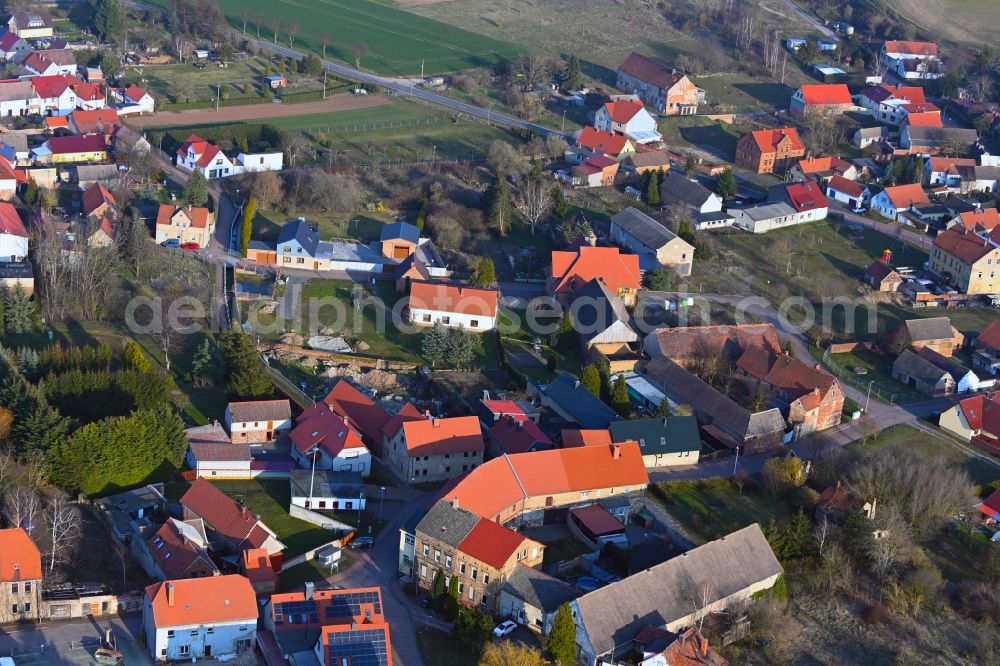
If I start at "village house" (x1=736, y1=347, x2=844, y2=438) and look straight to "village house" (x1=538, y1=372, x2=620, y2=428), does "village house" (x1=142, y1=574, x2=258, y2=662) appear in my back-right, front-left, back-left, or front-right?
front-left

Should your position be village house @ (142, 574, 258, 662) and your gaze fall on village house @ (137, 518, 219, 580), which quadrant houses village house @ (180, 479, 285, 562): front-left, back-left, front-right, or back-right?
front-right

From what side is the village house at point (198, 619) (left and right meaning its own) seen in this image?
front

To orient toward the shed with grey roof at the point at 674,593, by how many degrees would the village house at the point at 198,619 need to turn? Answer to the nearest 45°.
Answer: approximately 90° to its left

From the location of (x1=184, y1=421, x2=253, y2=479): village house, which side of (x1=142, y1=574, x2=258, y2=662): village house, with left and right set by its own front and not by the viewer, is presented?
back

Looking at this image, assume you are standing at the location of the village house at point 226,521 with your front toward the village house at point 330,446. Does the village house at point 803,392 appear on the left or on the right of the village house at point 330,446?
right

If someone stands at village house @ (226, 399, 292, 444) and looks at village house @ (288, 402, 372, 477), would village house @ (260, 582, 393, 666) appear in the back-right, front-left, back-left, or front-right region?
front-right

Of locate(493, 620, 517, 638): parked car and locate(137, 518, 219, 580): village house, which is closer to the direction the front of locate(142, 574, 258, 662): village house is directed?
the parked car

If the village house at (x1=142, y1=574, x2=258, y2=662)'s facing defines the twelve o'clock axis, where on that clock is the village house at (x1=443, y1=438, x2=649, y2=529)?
the village house at (x1=443, y1=438, x2=649, y2=529) is roughly at 8 o'clock from the village house at (x1=142, y1=574, x2=258, y2=662).

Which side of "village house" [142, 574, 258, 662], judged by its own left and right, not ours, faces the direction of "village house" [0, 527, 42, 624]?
right

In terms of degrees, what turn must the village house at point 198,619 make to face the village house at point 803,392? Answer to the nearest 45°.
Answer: approximately 135° to its left

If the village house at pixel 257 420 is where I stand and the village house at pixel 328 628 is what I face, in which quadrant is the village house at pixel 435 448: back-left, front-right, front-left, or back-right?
front-left

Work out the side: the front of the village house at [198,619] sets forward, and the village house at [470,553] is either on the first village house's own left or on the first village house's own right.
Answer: on the first village house's own left

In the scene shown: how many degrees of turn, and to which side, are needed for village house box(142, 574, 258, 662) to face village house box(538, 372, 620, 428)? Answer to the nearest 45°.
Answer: approximately 135° to its left

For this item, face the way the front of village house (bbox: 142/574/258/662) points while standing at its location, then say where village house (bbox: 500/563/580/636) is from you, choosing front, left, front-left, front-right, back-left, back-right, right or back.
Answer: left
